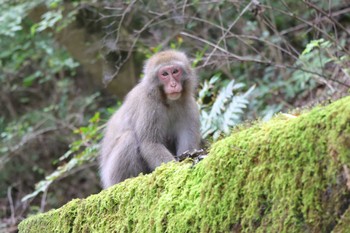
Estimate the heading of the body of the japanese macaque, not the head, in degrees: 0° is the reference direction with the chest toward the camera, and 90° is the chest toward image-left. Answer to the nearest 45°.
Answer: approximately 315°
